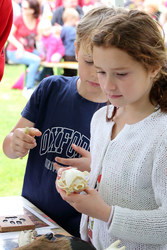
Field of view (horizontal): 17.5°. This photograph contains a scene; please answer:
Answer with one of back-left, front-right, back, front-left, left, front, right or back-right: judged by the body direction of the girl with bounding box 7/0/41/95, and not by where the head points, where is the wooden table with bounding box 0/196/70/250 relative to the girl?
front-right

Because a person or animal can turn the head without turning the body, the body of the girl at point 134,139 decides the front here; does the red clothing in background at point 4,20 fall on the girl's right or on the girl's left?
on the girl's right

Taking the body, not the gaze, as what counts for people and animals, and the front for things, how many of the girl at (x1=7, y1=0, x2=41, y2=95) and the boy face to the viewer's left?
0

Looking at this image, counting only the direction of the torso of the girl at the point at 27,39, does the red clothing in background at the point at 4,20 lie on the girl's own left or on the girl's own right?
on the girl's own right

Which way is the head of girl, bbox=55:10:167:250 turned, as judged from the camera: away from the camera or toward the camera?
toward the camera

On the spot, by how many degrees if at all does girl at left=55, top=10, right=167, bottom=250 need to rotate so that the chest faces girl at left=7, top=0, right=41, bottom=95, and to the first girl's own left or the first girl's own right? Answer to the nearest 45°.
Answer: approximately 135° to the first girl's own right

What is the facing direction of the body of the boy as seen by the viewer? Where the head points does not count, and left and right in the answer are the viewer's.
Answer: facing the viewer

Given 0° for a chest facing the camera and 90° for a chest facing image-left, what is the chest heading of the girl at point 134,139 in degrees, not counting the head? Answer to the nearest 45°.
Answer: approximately 45°

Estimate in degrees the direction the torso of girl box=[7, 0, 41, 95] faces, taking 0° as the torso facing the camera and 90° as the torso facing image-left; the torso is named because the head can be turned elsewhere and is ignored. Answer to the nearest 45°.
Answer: approximately 315°

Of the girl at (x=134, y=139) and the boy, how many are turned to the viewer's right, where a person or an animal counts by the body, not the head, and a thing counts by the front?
0
